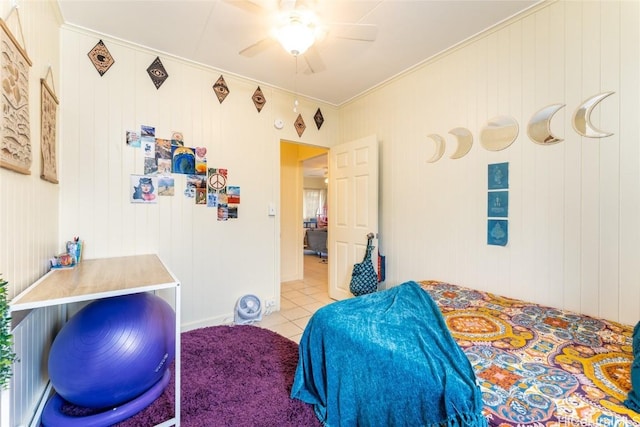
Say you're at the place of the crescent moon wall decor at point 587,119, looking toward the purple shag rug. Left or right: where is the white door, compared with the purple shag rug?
right

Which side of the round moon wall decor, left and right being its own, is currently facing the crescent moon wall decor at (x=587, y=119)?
left

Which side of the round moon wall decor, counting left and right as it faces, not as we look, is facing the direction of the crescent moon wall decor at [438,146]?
right

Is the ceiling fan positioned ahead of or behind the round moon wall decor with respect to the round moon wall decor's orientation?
ahead

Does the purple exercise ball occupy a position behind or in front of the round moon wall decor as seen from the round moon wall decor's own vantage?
in front

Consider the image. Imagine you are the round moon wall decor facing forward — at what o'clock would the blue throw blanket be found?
The blue throw blanket is roughly at 11 o'clock from the round moon wall decor.

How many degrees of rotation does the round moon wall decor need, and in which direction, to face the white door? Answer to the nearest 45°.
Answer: approximately 45° to its right

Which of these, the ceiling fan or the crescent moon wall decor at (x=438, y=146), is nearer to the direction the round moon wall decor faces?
the ceiling fan

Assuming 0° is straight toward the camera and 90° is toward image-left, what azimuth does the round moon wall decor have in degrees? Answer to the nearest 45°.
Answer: approximately 45°
